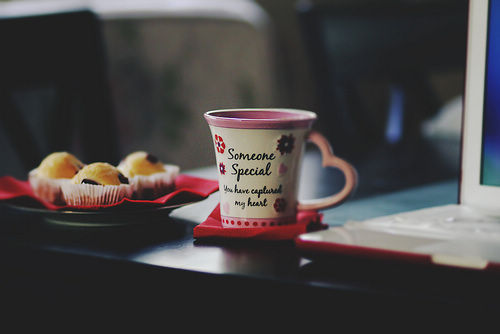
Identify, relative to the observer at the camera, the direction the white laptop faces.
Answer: facing the viewer and to the left of the viewer
